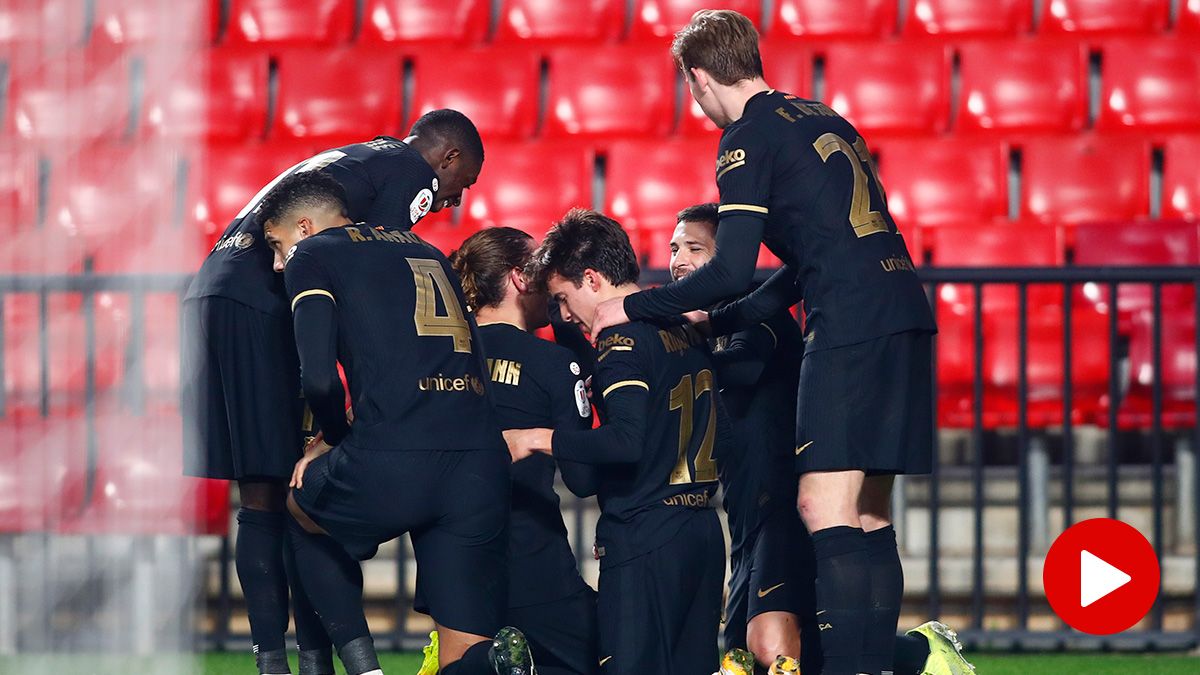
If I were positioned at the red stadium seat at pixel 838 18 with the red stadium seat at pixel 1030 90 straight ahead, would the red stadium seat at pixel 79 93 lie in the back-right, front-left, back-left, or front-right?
back-right

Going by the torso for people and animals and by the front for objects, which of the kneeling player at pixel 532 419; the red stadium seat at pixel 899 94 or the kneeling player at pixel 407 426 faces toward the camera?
the red stadium seat

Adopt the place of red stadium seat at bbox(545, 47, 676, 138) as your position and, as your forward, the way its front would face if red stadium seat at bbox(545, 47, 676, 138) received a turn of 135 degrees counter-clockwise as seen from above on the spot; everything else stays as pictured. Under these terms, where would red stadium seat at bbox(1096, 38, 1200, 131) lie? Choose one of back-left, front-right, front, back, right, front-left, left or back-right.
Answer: front-right

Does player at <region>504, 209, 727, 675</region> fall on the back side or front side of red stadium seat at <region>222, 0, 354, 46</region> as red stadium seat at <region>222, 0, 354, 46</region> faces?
on the front side

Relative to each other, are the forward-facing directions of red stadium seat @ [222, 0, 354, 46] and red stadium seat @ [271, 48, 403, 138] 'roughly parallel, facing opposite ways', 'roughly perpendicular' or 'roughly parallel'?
roughly parallel

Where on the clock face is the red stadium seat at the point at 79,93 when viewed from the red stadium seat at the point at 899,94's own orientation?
the red stadium seat at the point at 79,93 is roughly at 2 o'clock from the red stadium seat at the point at 899,94.

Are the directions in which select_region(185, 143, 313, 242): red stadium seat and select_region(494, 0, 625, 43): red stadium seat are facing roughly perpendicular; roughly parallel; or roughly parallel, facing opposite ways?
roughly parallel

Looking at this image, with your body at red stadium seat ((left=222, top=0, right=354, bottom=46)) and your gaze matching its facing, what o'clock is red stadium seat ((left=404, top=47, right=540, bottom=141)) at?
red stadium seat ((left=404, top=47, right=540, bottom=141)) is roughly at 10 o'clock from red stadium seat ((left=222, top=0, right=354, bottom=46)).

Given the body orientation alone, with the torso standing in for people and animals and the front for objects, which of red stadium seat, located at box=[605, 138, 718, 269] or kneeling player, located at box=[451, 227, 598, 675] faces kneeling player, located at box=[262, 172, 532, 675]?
the red stadium seat

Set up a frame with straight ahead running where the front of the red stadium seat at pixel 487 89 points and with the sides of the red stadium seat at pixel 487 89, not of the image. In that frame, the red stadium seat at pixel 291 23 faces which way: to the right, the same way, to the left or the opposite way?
the same way

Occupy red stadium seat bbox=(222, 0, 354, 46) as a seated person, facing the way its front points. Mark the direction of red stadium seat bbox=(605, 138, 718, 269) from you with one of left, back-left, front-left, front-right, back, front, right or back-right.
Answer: front-left

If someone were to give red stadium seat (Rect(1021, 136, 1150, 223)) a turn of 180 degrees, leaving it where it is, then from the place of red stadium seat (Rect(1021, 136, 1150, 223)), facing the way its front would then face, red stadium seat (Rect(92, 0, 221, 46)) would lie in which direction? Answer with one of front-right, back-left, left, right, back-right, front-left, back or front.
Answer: left

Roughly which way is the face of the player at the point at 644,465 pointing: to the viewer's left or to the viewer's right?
to the viewer's left

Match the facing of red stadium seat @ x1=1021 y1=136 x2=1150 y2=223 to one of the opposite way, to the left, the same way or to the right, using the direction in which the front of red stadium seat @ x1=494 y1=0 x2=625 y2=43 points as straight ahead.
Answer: the same way

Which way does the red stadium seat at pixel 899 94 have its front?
toward the camera

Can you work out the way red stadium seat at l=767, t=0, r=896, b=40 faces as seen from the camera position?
facing the viewer

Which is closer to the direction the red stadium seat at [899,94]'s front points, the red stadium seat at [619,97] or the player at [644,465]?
the player
